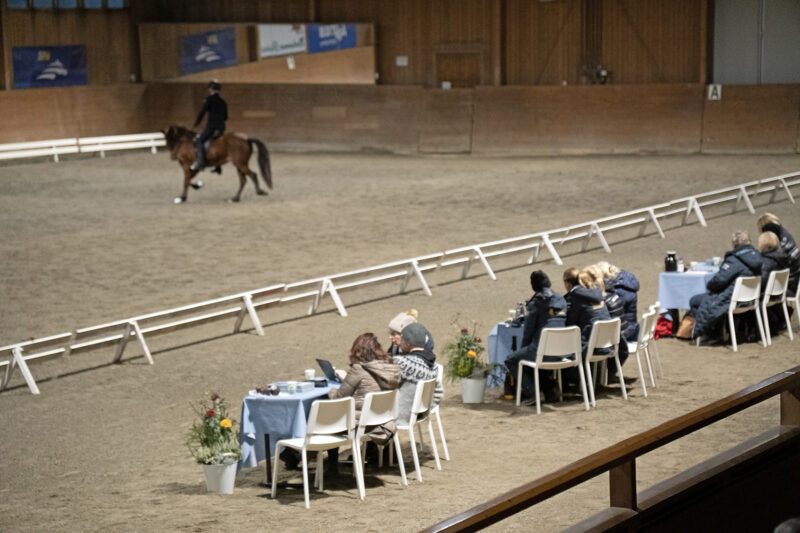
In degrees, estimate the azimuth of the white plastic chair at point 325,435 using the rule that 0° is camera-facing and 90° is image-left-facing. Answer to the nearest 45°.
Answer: approximately 135°

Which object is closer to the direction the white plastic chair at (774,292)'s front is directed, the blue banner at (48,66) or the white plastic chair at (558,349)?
the blue banner

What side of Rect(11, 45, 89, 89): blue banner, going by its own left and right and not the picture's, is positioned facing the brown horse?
front

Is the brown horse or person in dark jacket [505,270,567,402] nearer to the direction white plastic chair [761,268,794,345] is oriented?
the brown horse

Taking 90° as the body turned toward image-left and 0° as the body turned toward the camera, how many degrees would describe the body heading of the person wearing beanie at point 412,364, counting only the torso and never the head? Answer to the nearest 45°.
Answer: approximately 135°

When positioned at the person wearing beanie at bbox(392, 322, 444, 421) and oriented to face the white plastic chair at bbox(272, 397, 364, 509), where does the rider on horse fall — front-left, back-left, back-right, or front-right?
back-right

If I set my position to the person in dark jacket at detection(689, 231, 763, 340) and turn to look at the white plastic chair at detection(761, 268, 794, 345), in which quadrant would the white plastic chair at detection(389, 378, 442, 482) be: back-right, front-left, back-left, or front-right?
back-right

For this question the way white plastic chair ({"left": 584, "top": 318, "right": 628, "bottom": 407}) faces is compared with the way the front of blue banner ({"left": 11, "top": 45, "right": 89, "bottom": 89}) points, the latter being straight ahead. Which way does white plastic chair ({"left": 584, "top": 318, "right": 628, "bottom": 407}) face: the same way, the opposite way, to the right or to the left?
the opposite way

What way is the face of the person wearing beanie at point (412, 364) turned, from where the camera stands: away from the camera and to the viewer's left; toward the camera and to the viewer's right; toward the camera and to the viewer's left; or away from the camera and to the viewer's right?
away from the camera and to the viewer's left

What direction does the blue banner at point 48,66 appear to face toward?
toward the camera

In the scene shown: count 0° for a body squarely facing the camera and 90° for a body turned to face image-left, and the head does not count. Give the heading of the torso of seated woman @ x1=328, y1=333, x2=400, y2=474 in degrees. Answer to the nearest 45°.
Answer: approximately 135°

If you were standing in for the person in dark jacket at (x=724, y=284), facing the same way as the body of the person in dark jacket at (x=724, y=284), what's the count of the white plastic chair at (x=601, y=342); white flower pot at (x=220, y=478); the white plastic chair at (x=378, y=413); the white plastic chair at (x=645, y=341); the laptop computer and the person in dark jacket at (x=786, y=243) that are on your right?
1

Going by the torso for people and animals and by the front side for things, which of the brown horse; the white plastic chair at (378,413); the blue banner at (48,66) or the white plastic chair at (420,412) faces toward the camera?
the blue banner

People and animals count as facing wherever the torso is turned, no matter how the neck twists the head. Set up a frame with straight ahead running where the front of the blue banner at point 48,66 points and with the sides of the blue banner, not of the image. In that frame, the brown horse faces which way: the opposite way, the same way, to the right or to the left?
to the right

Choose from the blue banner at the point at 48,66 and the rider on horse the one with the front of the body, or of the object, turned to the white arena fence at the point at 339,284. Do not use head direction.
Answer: the blue banner

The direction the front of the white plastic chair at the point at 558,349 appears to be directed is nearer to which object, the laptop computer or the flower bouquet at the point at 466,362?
the flower bouquet

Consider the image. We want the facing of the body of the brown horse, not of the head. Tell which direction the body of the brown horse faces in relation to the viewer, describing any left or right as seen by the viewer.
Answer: facing to the left of the viewer

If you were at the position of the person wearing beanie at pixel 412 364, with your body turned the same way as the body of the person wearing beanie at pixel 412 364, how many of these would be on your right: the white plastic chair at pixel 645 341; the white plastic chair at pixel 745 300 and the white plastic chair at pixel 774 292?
3

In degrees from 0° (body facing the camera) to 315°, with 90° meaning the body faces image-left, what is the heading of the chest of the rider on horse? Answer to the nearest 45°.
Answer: approximately 90°

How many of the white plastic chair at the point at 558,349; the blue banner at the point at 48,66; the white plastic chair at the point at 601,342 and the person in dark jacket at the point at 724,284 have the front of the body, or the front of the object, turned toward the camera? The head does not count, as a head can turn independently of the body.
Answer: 1
